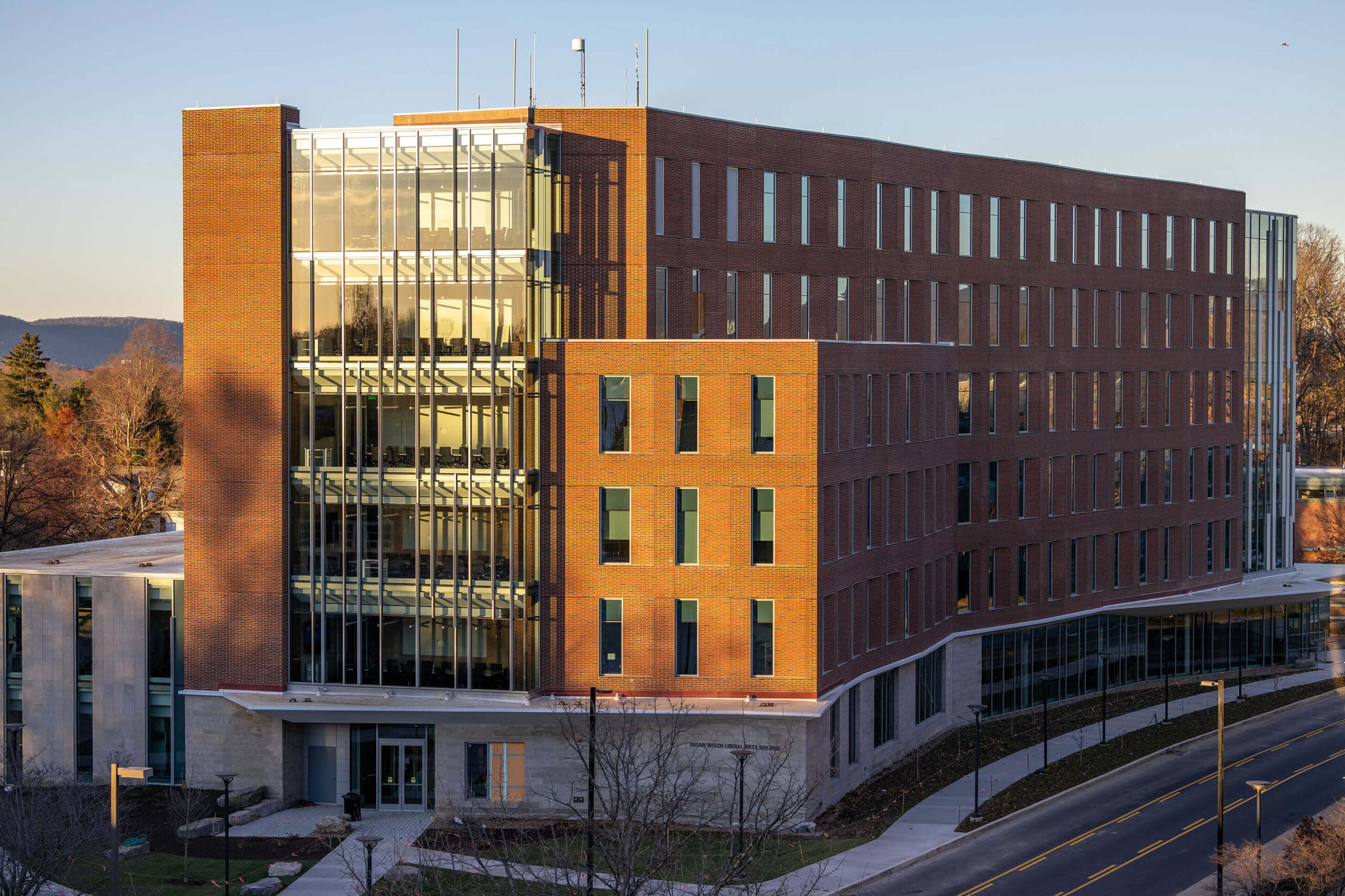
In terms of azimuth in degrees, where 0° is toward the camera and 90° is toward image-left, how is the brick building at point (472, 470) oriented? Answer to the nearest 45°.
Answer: approximately 0°

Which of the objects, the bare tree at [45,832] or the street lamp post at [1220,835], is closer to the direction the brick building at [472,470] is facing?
the bare tree

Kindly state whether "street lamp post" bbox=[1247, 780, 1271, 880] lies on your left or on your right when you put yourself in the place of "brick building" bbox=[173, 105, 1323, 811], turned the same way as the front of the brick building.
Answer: on your left

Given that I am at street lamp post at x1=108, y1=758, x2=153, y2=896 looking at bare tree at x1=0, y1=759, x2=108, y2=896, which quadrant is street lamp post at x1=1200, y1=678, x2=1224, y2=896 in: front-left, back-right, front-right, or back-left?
back-right

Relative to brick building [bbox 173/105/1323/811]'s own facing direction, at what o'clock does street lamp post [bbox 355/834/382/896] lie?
The street lamp post is roughly at 12 o'clock from the brick building.

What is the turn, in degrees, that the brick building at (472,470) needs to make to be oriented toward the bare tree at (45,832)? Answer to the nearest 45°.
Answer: approximately 45° to its right

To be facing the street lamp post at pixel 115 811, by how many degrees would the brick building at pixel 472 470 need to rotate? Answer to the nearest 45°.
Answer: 0° — it already faces it

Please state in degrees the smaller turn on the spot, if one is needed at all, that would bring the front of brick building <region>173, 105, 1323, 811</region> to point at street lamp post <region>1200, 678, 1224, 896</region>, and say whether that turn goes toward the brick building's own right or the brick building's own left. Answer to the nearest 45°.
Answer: approximately 90° to the brick building's own left
